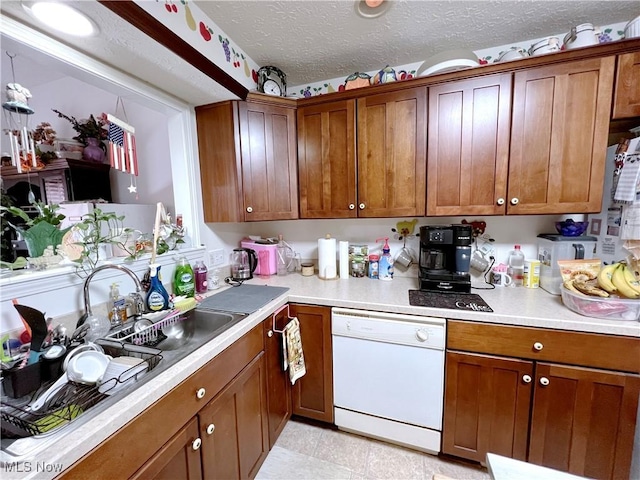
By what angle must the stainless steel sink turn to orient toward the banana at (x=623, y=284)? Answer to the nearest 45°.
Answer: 0° — it already faces it

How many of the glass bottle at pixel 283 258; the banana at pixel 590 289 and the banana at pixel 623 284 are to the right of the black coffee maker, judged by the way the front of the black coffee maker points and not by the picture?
1

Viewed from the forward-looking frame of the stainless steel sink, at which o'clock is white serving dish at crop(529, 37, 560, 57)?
The white serving dish is roughly at 11 o'clock from the stainless steel sink.

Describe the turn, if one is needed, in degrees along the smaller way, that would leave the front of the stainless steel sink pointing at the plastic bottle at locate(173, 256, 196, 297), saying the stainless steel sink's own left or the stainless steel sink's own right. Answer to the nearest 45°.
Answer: approximately 135° to the stainless steel sink's own left

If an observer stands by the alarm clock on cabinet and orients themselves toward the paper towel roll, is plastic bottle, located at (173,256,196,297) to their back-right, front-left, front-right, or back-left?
back-right

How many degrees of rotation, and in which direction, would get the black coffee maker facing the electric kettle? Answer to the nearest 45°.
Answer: approximately 90° to its right
